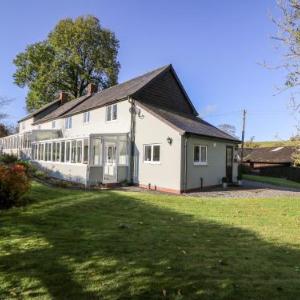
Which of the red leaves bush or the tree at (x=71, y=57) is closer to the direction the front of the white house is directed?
the red leaves bush

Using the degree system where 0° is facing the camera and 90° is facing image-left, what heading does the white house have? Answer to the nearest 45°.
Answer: approximately 45°

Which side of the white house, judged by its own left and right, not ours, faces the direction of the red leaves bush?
front

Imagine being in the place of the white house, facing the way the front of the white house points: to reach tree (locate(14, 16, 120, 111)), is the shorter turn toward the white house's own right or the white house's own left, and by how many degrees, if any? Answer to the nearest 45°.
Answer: approximately 135° to the white house's own right

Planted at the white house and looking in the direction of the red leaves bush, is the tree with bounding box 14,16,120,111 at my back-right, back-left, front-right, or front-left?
back-right
